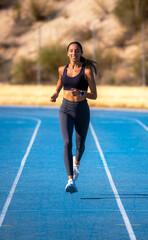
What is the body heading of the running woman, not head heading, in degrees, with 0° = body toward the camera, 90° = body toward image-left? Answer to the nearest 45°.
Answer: approximately 0°
